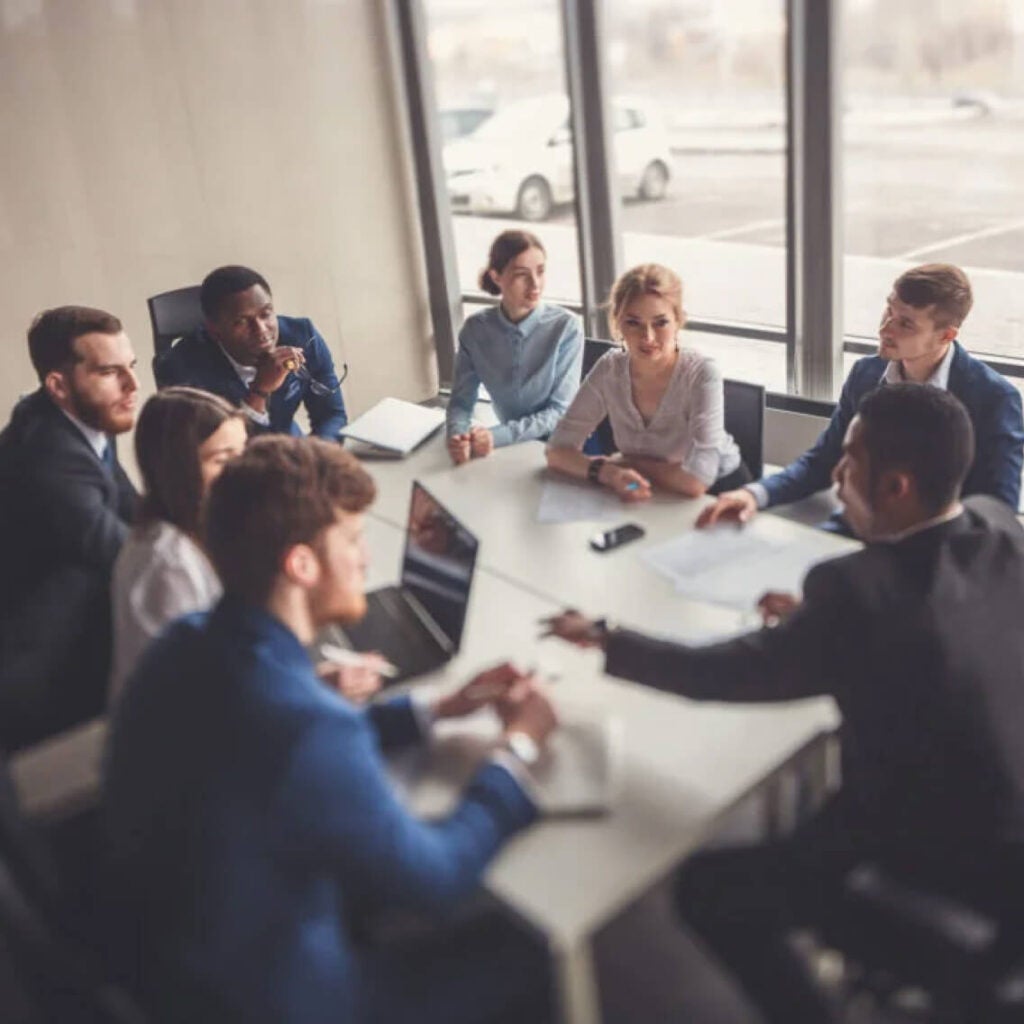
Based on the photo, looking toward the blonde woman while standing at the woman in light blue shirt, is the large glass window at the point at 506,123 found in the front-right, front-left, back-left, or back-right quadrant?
back-left

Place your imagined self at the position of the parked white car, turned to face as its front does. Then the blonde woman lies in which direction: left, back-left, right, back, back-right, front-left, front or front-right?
front-left

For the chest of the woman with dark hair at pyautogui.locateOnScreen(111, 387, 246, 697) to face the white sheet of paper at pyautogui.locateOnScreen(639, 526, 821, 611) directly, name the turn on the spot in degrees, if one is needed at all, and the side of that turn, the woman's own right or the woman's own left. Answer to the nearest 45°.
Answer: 0° — they already face it

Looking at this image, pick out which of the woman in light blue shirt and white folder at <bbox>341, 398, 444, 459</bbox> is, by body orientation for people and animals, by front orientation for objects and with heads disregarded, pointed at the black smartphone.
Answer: the woman in light blue shirt

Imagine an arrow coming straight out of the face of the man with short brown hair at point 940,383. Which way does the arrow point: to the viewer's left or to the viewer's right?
to the viewer's left

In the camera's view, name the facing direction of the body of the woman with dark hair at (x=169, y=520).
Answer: to the viewer's right

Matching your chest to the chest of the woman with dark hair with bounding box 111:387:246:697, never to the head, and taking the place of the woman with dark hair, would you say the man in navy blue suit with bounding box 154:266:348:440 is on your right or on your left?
on your left

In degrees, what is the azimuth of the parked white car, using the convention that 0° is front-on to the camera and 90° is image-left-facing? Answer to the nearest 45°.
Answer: approximately 45°

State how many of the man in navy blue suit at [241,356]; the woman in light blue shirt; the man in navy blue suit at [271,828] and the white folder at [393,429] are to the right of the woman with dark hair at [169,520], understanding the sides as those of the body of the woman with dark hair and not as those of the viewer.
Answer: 1

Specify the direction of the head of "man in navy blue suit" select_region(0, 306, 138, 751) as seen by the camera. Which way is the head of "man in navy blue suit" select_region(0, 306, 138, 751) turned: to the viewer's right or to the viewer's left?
to the viewer's right

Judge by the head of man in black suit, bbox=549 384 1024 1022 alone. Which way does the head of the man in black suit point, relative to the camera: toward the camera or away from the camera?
away from the camera

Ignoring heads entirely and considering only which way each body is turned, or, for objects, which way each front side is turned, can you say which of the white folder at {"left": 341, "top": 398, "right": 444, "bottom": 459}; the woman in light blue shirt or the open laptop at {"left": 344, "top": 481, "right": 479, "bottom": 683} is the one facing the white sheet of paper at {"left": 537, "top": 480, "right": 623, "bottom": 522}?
the woman in light blue shirt
